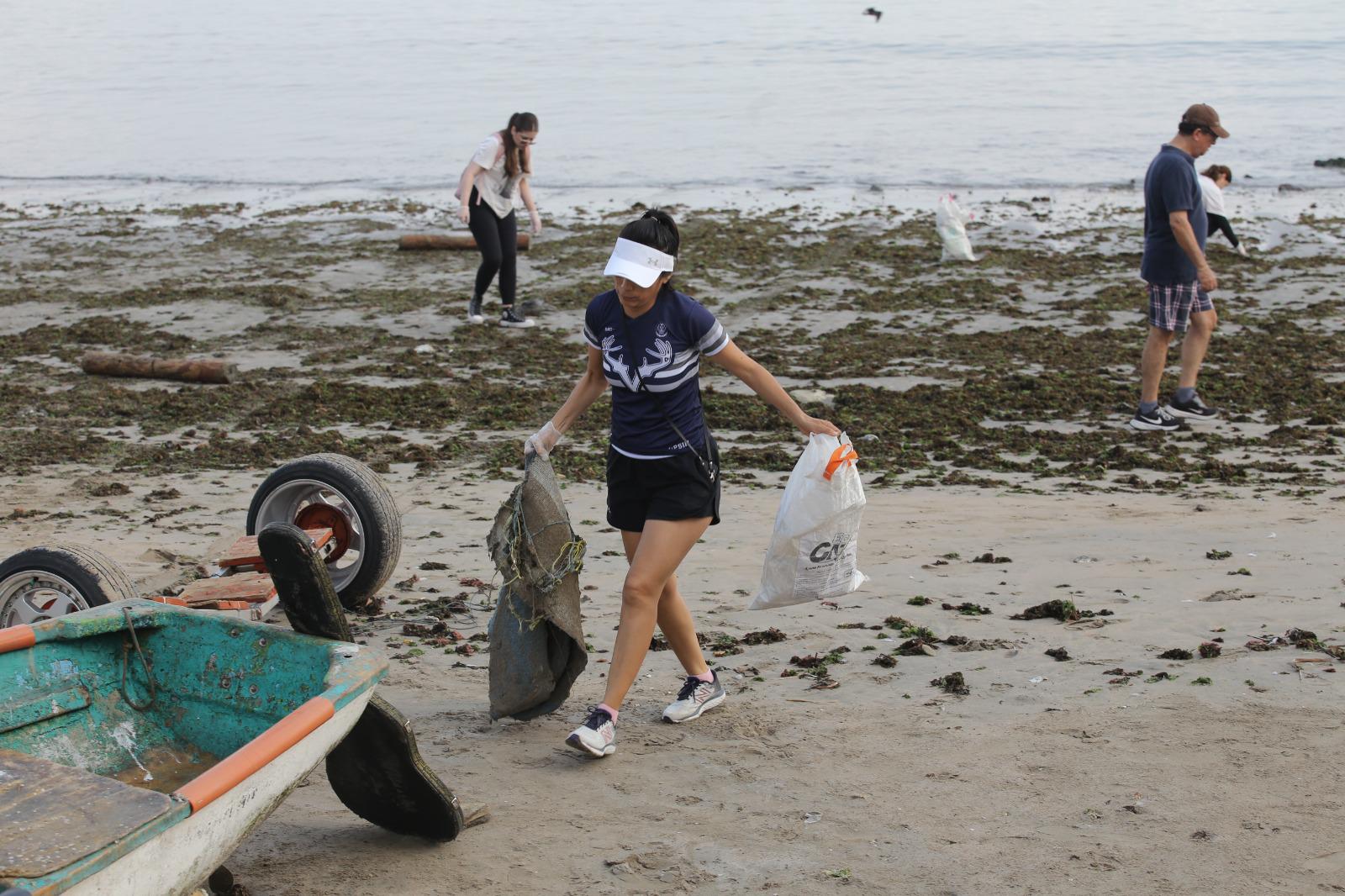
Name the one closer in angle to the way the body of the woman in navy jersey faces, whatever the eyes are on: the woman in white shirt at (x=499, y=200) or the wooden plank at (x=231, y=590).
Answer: the wooden plank

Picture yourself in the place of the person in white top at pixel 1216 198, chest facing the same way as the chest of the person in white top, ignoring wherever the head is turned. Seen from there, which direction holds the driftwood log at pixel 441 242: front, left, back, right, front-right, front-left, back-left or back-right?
back

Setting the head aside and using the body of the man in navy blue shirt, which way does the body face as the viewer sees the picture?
to the viewer's right

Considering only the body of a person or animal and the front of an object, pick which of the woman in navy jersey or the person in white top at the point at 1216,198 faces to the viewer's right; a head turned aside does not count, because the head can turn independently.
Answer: the person in white top

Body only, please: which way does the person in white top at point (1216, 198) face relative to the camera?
to the viewer's right

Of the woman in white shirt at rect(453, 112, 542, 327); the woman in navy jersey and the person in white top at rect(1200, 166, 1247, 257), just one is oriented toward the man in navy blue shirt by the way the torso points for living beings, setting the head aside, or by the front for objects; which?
the woman in white shirt

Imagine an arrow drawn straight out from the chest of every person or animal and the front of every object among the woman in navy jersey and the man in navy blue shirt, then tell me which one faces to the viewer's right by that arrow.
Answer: the man in navy blue shirt

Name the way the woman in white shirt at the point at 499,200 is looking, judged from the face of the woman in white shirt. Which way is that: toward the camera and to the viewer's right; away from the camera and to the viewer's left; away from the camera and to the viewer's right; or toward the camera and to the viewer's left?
toward the camera and to the viewer's right

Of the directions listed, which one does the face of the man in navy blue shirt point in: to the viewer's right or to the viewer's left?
to the viewer's right

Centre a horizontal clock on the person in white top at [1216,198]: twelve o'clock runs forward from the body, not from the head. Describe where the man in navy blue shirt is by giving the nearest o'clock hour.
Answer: The man in navy blue shirt is roughly at 3 o'clock from the person in white top.

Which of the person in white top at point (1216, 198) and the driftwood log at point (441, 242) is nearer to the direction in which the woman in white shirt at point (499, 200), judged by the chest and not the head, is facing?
the person in white top

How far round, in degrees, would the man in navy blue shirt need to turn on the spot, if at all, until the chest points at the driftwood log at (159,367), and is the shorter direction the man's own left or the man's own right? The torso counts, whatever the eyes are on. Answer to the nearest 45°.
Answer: approximately 180°

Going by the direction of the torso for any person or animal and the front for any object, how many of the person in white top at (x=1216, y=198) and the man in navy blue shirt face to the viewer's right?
2
